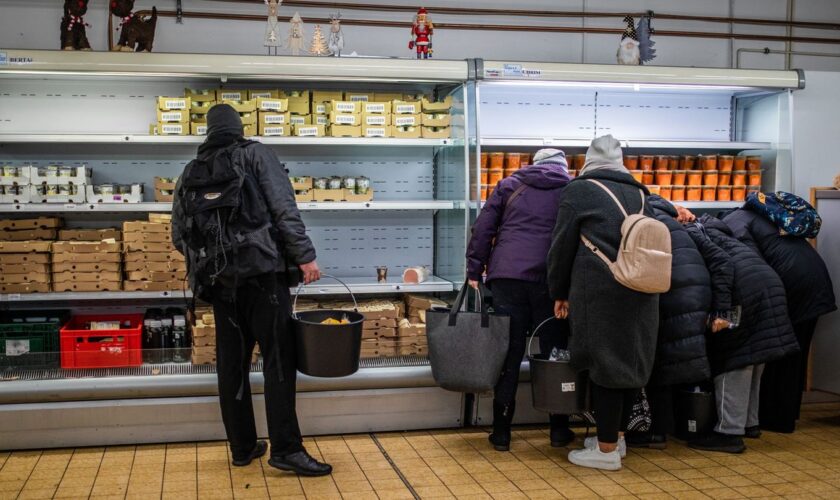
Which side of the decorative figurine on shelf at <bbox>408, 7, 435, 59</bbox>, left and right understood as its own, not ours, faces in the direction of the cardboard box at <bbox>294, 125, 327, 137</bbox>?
right

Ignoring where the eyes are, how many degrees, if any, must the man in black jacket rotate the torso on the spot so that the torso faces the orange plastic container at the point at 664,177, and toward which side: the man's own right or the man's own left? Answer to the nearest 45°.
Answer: approximately 45° to the man's own right

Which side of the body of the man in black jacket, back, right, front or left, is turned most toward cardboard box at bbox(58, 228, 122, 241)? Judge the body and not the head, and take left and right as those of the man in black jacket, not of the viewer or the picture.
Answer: left

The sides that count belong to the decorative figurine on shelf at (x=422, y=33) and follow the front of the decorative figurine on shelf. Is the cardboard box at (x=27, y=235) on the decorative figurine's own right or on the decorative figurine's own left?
on the decorative figurine's own right

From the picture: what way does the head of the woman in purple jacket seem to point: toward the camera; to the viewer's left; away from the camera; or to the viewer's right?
away from the camera

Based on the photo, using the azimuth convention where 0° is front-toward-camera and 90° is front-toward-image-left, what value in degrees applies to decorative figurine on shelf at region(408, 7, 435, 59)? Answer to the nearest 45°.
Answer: approximately 0°

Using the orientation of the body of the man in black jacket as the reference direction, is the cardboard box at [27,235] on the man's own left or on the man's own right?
on the man's own left

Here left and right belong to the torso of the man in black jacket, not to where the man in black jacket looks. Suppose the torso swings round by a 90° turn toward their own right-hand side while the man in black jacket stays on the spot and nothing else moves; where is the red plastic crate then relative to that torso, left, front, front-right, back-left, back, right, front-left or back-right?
back

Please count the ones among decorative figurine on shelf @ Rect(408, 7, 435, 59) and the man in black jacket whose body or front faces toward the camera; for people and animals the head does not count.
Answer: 1

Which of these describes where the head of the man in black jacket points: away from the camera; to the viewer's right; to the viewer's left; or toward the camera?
away from the camera

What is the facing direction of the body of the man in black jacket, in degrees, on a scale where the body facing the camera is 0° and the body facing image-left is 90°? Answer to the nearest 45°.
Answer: approximately 225°
